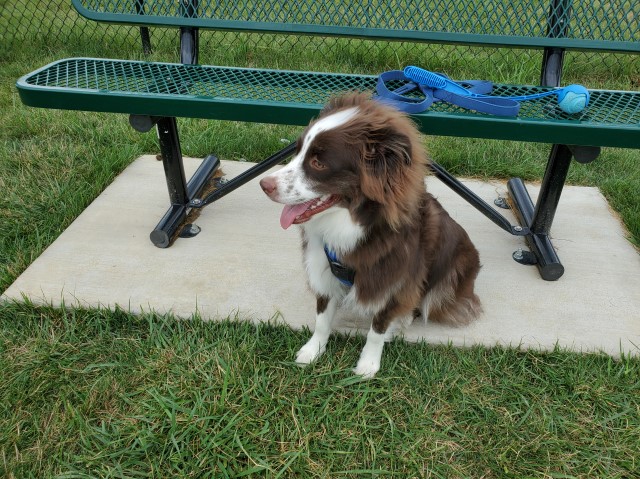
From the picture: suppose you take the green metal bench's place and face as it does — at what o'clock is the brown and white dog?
The brown and white dog is roughly at 12 o'clock from the green metal bench.

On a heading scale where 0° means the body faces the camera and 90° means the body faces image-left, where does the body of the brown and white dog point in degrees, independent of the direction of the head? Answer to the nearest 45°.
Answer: approximately 45°

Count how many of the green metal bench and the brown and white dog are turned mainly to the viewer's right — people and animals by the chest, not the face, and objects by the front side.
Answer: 0

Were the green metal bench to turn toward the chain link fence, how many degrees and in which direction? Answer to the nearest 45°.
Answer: approximately 180°

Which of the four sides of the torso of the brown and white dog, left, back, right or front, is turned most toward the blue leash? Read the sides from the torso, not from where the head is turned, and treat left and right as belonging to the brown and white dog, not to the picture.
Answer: back

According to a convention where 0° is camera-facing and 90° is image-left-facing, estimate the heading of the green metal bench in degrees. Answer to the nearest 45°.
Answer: approximately 0°
